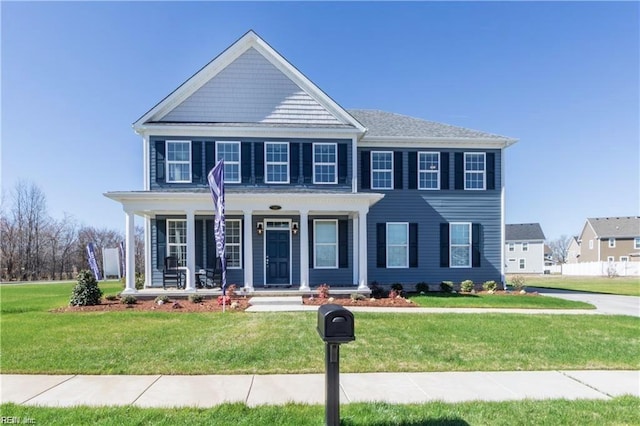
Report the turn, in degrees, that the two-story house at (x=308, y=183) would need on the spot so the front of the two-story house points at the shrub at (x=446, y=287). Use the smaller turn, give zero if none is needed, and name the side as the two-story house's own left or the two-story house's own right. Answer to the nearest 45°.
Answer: approximately 90° to the two-story house's own left

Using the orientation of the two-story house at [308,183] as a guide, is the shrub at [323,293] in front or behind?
in front

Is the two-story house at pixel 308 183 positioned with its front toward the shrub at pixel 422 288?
no

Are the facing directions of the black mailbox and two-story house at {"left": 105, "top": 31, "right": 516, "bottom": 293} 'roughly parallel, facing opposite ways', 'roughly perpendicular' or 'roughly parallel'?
roughly parallel

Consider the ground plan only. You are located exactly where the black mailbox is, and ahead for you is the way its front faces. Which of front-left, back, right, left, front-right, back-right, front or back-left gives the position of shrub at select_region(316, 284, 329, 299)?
back

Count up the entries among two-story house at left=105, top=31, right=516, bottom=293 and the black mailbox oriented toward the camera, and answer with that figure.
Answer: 2

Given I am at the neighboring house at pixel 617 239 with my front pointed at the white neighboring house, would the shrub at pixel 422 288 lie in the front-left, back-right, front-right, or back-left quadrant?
front-left

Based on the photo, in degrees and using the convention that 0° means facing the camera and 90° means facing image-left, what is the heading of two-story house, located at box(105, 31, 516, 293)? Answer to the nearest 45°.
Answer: approximately 0°

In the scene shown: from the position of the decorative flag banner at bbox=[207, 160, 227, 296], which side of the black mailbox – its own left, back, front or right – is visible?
back

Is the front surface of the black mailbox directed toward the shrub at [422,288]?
no

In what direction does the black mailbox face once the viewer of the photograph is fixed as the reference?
facing the viewer

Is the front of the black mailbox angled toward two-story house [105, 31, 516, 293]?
no
